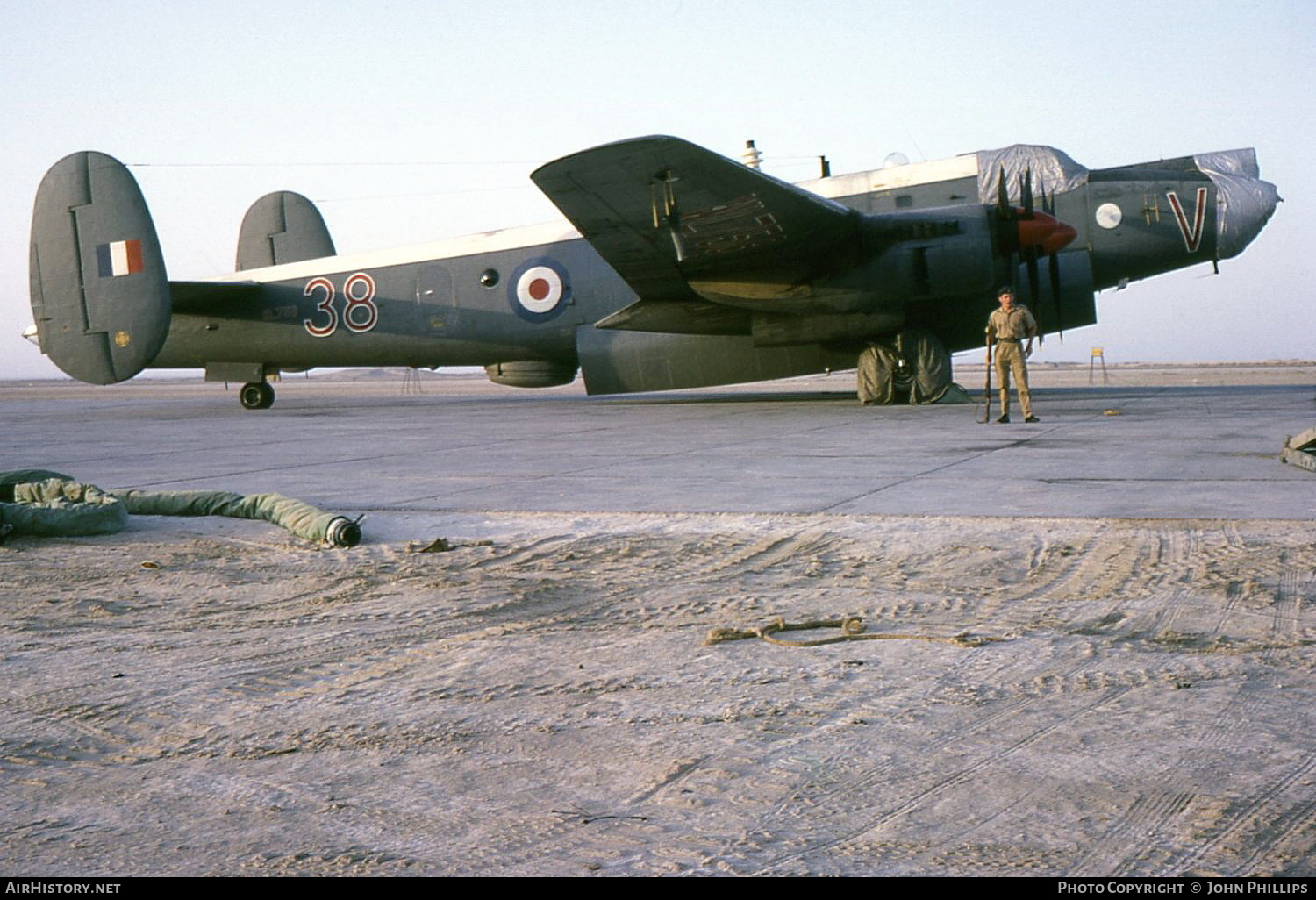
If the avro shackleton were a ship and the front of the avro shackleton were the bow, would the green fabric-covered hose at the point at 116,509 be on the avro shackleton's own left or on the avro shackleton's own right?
on the avro shackleton's own right

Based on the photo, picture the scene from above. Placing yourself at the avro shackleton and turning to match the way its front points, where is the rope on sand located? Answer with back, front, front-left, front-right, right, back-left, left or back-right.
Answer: right

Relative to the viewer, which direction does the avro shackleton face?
to the viewer's right

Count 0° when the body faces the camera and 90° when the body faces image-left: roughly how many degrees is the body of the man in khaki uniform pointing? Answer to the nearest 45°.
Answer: approximately 0°

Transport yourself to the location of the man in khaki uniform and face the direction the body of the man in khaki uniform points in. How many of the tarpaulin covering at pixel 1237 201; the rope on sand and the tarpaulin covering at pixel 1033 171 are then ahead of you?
1

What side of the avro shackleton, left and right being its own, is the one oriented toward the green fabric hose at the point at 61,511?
right

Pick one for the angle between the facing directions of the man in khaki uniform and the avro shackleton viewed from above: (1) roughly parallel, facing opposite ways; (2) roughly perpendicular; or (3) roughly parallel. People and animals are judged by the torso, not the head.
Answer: roughly perpendicular

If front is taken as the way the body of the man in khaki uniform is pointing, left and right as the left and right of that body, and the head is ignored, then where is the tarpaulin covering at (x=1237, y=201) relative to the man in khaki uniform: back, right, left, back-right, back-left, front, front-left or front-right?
back-left

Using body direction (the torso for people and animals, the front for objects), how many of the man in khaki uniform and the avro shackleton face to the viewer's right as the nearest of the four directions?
1
